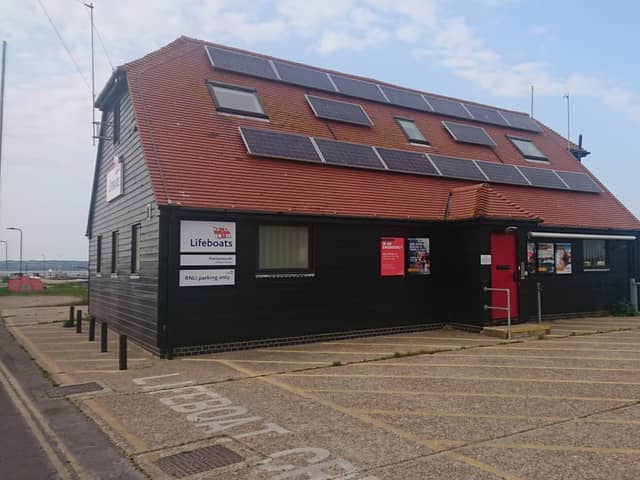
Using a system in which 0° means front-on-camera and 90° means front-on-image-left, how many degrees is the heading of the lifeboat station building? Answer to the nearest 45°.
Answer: approximately 315°

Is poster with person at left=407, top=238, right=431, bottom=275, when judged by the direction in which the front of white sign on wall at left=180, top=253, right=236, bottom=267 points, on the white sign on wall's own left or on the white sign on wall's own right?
on the white sign on wall's own left

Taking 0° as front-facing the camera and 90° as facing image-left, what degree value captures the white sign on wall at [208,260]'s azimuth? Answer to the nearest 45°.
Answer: approximately 0°

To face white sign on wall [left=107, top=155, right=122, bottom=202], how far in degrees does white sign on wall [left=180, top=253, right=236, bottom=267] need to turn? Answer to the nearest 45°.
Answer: approximately 135° to its right

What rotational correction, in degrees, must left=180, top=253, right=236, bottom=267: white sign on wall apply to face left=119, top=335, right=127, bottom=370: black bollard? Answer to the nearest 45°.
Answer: approximately 45° to its right

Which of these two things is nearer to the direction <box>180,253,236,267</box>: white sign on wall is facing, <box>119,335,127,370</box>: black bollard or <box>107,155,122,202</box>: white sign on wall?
the black bollard
